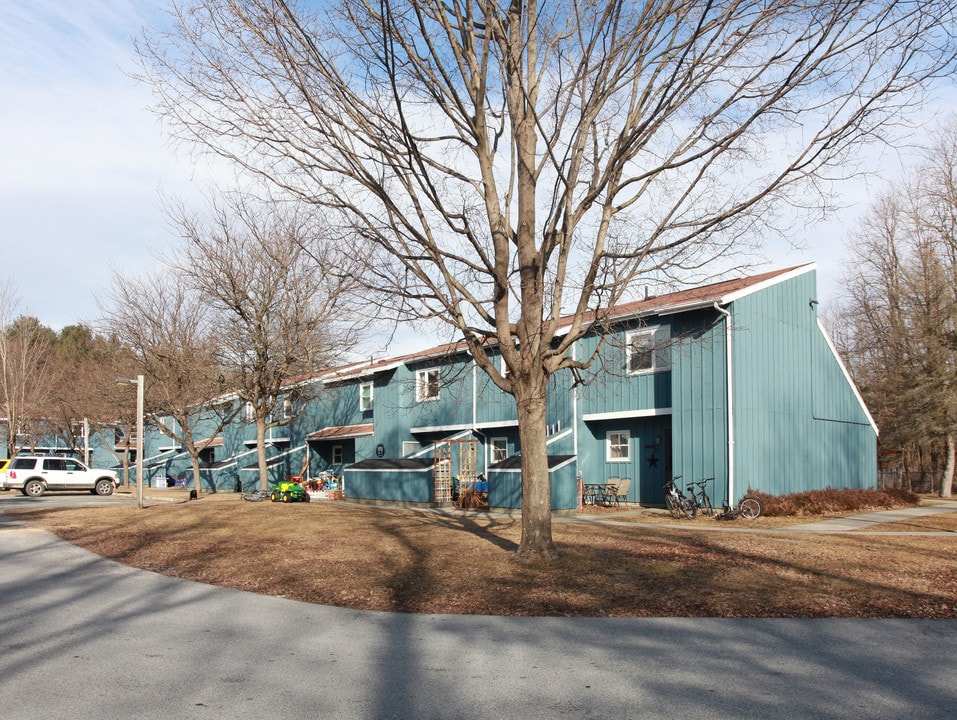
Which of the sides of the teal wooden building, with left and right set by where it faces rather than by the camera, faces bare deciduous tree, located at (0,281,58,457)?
right

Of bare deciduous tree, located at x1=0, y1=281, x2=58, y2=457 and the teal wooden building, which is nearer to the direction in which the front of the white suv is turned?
the teal wooden building

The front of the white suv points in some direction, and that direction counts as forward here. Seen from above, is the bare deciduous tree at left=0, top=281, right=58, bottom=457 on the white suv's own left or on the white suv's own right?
on the white suv's own left

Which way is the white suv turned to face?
to the viewer's right

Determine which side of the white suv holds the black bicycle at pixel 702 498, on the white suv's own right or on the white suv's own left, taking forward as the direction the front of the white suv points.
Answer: on the white suv's own right

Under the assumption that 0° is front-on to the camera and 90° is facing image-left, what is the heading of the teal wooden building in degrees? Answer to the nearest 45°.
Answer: approximately 45°
